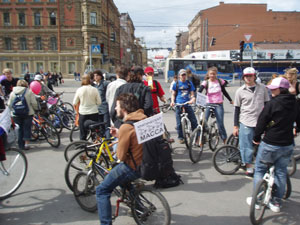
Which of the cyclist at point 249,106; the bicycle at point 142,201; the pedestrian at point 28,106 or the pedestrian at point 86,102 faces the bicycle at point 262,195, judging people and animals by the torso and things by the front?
the cyclist

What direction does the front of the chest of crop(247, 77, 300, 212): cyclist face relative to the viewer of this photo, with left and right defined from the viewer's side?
facing away from the viewer and to the left of the viewer

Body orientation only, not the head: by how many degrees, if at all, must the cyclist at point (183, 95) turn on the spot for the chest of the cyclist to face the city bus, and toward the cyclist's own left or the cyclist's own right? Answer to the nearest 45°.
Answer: approximately 180°

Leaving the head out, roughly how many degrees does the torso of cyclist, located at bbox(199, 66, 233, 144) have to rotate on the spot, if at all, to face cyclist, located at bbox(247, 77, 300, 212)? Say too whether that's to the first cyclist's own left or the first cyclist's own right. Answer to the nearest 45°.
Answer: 0° — they already face them

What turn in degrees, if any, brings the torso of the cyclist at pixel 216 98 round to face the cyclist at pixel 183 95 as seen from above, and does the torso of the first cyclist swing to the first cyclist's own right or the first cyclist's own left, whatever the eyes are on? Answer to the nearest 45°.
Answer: approximately 135° to the first cyclist's own right

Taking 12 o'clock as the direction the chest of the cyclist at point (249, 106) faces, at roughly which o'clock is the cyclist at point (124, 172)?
the cyclist at point (124, 172) is roughly at 1 o'clock from the cyclist at point (249, 106).

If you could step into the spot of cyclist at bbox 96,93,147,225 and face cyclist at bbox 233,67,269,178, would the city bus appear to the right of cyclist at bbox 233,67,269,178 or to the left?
left
